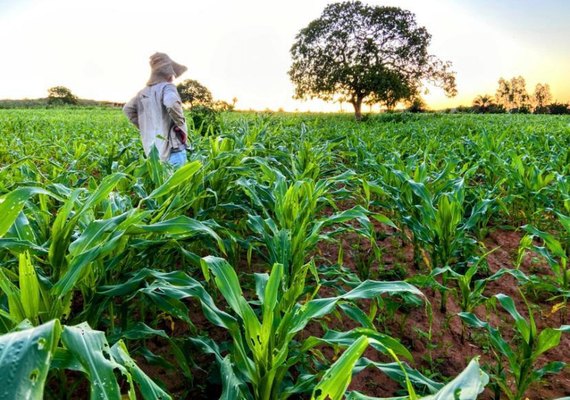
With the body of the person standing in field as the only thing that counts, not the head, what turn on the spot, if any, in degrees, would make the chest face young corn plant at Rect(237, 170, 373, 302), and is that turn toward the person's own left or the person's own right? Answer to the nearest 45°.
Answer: approximately 135° to the person's own right

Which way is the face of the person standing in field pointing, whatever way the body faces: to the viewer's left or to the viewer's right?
to the viewer's right

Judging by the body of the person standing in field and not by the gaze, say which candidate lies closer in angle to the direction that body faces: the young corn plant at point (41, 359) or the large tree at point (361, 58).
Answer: the large tree

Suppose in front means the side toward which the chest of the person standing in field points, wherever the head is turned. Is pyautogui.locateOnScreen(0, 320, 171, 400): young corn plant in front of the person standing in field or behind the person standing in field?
behind

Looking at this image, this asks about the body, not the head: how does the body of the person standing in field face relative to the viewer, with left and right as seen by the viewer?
facing away from the viewer and to the right of the viewer

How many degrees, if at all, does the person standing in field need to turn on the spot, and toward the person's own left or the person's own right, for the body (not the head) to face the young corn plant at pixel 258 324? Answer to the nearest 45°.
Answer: approximately 135° to the person's own right

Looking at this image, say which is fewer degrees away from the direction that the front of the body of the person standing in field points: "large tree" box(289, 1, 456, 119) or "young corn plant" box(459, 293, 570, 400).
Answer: the large tree

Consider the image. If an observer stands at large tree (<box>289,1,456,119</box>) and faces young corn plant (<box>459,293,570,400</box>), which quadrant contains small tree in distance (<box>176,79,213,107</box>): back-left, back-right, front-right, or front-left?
back-right

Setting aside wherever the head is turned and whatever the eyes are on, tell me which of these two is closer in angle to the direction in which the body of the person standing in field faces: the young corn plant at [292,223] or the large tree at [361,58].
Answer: the large tree
